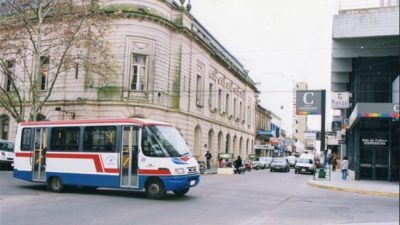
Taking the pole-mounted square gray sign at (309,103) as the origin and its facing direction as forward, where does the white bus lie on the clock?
The white bus is roughly at 1 o'clock from the pole-mounted square gray sign.

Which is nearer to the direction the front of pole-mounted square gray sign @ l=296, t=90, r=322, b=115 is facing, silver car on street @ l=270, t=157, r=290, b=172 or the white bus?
the white bus

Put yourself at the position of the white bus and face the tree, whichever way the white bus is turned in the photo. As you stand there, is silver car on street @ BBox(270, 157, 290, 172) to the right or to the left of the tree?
right

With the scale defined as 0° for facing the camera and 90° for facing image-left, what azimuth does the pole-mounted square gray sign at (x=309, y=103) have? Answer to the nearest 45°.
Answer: approximately 0°

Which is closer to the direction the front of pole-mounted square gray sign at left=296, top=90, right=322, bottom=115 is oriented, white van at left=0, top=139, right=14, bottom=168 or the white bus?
the white bus

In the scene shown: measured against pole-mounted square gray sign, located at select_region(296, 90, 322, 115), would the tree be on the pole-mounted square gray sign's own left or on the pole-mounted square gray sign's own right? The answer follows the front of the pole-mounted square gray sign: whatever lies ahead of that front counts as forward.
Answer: on the pole-mounted square gray sign's own right
